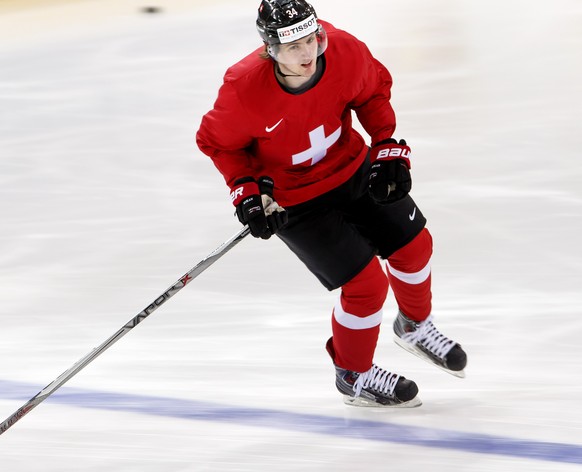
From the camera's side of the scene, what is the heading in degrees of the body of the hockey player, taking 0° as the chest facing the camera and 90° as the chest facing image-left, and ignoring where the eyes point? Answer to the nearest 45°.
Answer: approximately 315°
